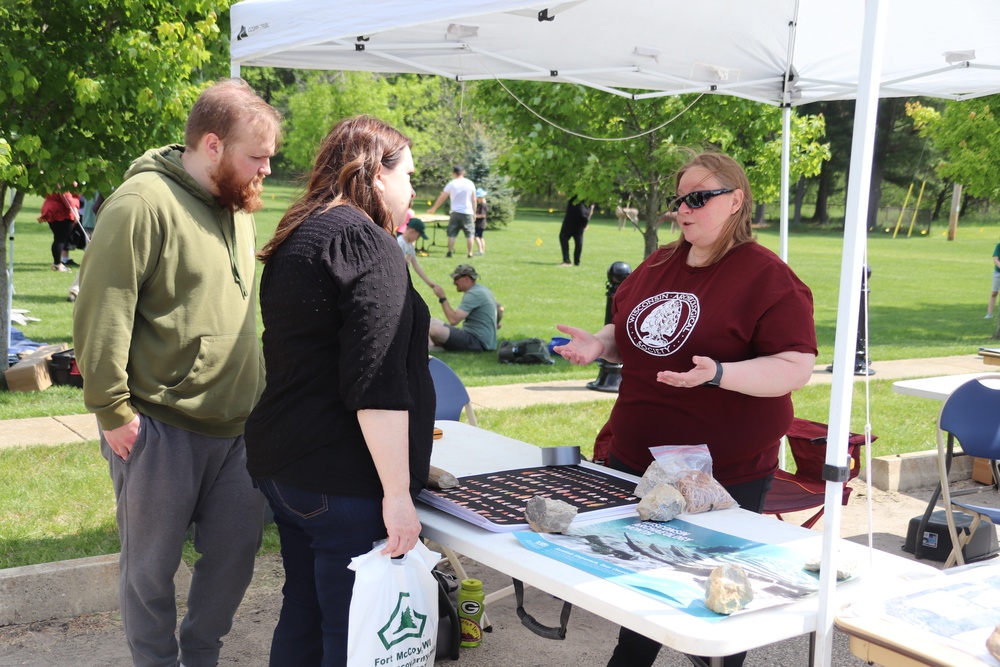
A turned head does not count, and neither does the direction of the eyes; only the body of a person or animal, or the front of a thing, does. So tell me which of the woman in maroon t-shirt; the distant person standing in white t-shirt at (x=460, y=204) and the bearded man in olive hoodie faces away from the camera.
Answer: the distant person standing in white t-shirt

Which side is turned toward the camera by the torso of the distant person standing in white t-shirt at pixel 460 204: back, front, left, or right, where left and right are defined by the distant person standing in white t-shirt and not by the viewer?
back

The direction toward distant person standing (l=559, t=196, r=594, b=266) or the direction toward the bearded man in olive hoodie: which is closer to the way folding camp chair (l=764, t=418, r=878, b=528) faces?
the bearded man in olive hoodie

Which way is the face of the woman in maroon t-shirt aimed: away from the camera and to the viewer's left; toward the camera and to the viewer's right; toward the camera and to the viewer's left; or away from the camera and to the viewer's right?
toward the camera and to the viewer's left

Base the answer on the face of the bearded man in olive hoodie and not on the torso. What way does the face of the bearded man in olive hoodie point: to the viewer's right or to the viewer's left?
to the viewer's right

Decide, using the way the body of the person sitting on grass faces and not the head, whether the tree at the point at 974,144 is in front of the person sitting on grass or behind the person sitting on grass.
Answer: behind

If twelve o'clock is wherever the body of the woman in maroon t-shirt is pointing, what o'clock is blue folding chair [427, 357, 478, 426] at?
The blue folding chair is roughly at 3 o'clock from the woman in maroon t-shirt.

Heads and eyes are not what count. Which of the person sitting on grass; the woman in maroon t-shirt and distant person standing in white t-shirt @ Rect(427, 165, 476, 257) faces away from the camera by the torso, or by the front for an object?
the distant person standing in white t-shirt

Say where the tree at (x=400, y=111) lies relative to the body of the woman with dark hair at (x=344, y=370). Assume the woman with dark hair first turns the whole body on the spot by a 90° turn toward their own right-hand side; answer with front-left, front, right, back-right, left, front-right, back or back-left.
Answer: back-left

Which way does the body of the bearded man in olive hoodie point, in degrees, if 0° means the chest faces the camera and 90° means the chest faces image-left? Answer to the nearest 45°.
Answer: approximately 315°

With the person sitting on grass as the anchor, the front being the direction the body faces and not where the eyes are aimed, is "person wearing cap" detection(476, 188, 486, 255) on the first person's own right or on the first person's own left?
on the first person's own right

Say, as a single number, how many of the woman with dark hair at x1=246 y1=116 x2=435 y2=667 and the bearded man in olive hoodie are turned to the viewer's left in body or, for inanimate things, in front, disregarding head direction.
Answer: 0

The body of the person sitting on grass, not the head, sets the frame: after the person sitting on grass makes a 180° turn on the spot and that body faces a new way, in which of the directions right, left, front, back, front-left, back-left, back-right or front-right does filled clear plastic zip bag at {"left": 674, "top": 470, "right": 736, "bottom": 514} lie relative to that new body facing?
right

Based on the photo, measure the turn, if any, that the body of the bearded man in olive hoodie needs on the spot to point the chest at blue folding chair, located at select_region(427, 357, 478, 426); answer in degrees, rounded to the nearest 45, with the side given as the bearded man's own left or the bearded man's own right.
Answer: approximately 90° to the bearded man's own left
